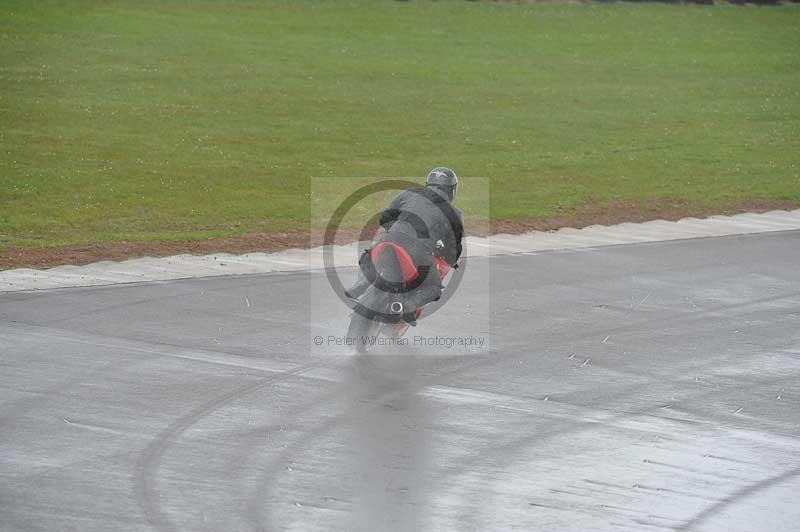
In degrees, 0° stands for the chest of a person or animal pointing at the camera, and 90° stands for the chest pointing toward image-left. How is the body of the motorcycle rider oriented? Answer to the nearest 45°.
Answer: approximately 225°
